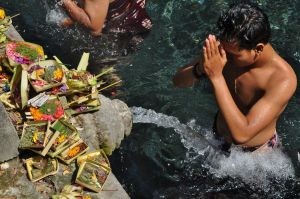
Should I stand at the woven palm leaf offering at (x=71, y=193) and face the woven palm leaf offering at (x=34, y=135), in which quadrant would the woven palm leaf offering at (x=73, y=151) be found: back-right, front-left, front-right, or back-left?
front-right

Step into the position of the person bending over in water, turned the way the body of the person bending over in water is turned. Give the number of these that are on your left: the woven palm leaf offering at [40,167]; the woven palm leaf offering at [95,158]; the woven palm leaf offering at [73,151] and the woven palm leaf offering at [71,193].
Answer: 4

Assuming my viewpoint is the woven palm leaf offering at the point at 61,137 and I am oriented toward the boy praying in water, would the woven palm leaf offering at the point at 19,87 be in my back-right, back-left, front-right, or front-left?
back-left

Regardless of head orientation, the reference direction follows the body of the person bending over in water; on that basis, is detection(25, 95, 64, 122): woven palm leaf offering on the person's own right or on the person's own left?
on the person's own left

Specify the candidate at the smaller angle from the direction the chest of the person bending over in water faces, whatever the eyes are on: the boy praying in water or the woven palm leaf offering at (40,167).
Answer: the woven palm leaf offering

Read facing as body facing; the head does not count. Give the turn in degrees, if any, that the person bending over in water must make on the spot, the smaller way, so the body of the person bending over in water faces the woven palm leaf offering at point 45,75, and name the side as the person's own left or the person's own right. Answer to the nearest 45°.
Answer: approximately 90° to the person's own left

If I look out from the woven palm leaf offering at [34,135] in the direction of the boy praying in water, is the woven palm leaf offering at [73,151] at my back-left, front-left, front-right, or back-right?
front-right

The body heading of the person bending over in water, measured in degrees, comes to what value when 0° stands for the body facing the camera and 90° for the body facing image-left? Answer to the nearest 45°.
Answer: approximately 90°

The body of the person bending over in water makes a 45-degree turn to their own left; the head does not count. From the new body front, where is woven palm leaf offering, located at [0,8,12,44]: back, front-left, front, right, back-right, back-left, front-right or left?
front

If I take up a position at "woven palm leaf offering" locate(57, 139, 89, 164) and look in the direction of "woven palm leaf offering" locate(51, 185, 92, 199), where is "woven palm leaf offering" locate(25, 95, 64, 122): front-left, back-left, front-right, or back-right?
back-right

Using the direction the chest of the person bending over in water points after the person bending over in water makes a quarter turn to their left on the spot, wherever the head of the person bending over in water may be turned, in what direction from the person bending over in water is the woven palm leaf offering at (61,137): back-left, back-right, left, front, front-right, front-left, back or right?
front

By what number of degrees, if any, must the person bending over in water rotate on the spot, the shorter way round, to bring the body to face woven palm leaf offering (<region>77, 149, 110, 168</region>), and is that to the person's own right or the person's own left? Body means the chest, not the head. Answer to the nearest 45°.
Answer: approximately 90° to the person's own left

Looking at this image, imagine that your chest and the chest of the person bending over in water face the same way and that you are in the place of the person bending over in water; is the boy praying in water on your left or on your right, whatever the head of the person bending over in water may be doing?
on your left
